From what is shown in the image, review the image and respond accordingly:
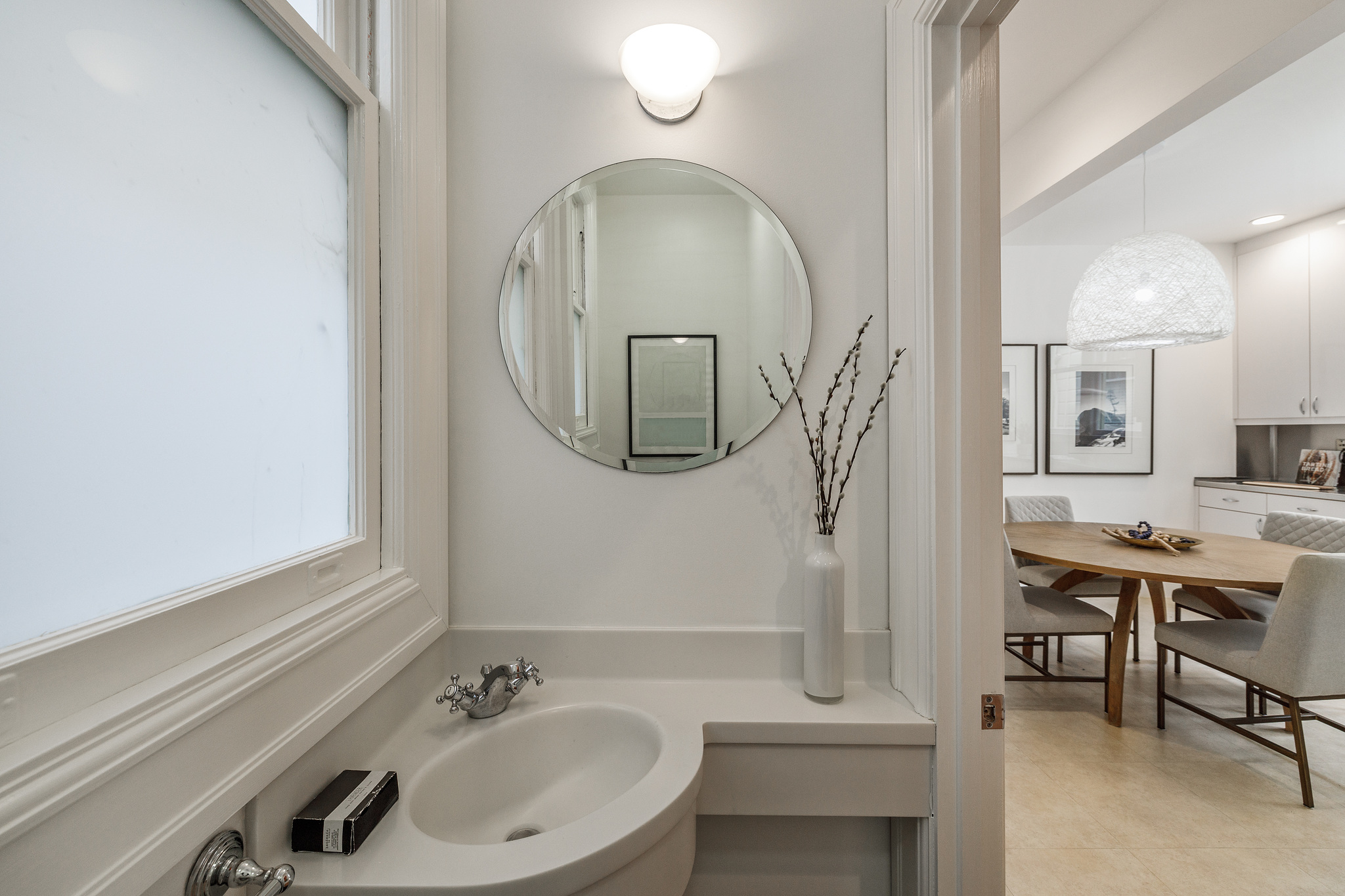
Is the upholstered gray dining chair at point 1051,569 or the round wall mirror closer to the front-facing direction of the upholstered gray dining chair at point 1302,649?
the upholstered gray dining chair

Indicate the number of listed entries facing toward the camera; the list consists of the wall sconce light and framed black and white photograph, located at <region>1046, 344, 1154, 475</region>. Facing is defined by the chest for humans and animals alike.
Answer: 2

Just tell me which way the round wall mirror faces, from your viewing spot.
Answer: facing the viewer

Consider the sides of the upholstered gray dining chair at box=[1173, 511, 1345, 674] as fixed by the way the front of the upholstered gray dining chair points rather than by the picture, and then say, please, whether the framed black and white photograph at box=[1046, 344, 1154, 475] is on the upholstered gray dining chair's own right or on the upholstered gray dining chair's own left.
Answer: on the upholstered gray dining chair's own right

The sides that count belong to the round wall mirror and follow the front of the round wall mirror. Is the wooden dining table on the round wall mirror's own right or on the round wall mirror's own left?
on the round wall mirror's own left

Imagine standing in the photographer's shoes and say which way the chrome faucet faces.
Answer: facing the viewer and to the right of the viewer

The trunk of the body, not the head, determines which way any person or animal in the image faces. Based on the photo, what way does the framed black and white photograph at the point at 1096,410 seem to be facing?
toward the camera

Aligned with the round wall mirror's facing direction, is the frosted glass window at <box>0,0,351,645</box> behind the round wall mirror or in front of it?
in front

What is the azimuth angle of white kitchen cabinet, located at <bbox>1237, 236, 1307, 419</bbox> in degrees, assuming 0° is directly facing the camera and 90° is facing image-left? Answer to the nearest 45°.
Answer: approximately 45°

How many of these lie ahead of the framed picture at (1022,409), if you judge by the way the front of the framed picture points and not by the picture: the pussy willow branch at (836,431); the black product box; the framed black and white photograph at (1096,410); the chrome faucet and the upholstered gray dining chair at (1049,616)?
4

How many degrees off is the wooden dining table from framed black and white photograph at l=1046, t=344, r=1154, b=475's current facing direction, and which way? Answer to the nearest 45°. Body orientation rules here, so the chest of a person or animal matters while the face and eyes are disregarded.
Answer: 0° — it already faces it

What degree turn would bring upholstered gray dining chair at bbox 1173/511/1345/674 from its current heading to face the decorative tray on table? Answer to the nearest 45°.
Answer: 0° — it already faces it
